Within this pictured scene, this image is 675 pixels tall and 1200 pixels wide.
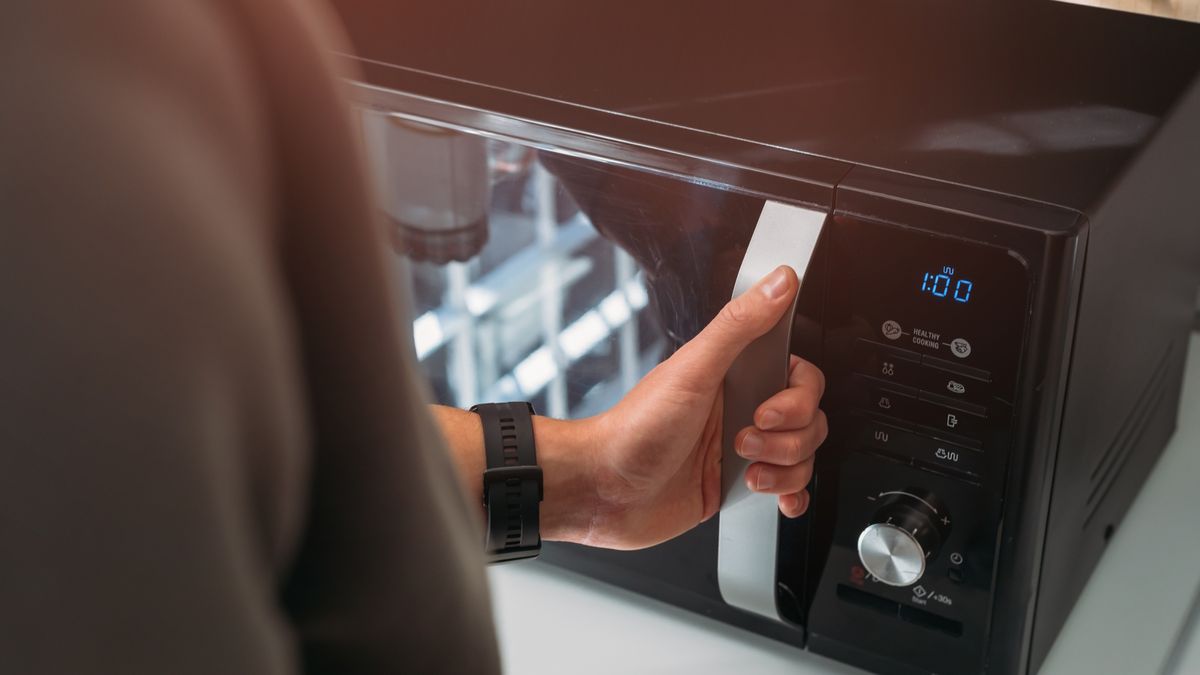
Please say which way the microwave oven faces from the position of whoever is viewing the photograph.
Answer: facing the viewer and to the left of the viewer
